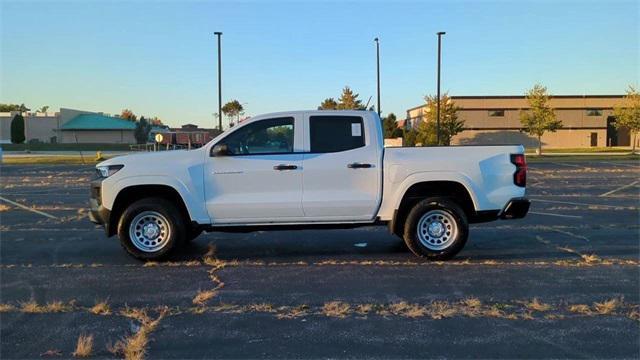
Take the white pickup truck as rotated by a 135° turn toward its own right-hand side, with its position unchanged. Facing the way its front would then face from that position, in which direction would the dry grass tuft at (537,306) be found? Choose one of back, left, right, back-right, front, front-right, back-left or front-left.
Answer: right

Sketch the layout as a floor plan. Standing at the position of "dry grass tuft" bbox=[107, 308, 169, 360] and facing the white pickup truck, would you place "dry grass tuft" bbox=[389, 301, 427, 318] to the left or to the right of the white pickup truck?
right

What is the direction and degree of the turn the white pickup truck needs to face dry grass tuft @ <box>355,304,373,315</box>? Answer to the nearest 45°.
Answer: approximately 90° to its left

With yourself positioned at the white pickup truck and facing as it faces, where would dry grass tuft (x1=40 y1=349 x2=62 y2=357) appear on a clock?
The dry grass tuft is roughly at 10 o'clock from the white pickup truck.

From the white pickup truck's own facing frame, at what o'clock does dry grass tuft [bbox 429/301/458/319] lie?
The dry grass tuft is roughly at 8 o'clock from the white pickup truck.

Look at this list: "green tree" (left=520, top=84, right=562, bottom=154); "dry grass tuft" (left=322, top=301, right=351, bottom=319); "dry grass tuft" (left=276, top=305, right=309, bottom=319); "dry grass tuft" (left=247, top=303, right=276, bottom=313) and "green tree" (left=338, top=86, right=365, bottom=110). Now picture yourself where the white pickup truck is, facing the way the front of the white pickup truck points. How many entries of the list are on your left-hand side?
3

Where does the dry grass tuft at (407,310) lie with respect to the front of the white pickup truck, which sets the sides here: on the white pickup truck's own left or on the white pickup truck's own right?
on the white pickup truck's own left

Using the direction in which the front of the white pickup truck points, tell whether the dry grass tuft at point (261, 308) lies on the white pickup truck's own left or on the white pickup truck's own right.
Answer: on the white pickup truck's own left

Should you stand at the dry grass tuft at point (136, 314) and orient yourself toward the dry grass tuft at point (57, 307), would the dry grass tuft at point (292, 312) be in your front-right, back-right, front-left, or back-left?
back-right

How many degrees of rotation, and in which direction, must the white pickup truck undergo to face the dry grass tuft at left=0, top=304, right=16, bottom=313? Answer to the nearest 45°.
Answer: approximately 45° to its left

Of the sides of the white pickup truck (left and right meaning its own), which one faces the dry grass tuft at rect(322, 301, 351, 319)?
left

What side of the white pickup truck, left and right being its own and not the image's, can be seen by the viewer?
left

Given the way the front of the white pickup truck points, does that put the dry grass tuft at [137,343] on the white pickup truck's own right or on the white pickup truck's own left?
on the white pickup truck's own left

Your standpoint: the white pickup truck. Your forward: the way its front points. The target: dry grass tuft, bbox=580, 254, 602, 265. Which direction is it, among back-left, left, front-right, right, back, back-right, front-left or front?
back

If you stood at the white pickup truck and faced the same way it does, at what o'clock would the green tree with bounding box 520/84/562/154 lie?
The green tree is roughly at 4 o'clock from the white pickup truck.

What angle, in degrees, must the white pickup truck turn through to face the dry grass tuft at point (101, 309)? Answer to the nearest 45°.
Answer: approximately 45° to its left
